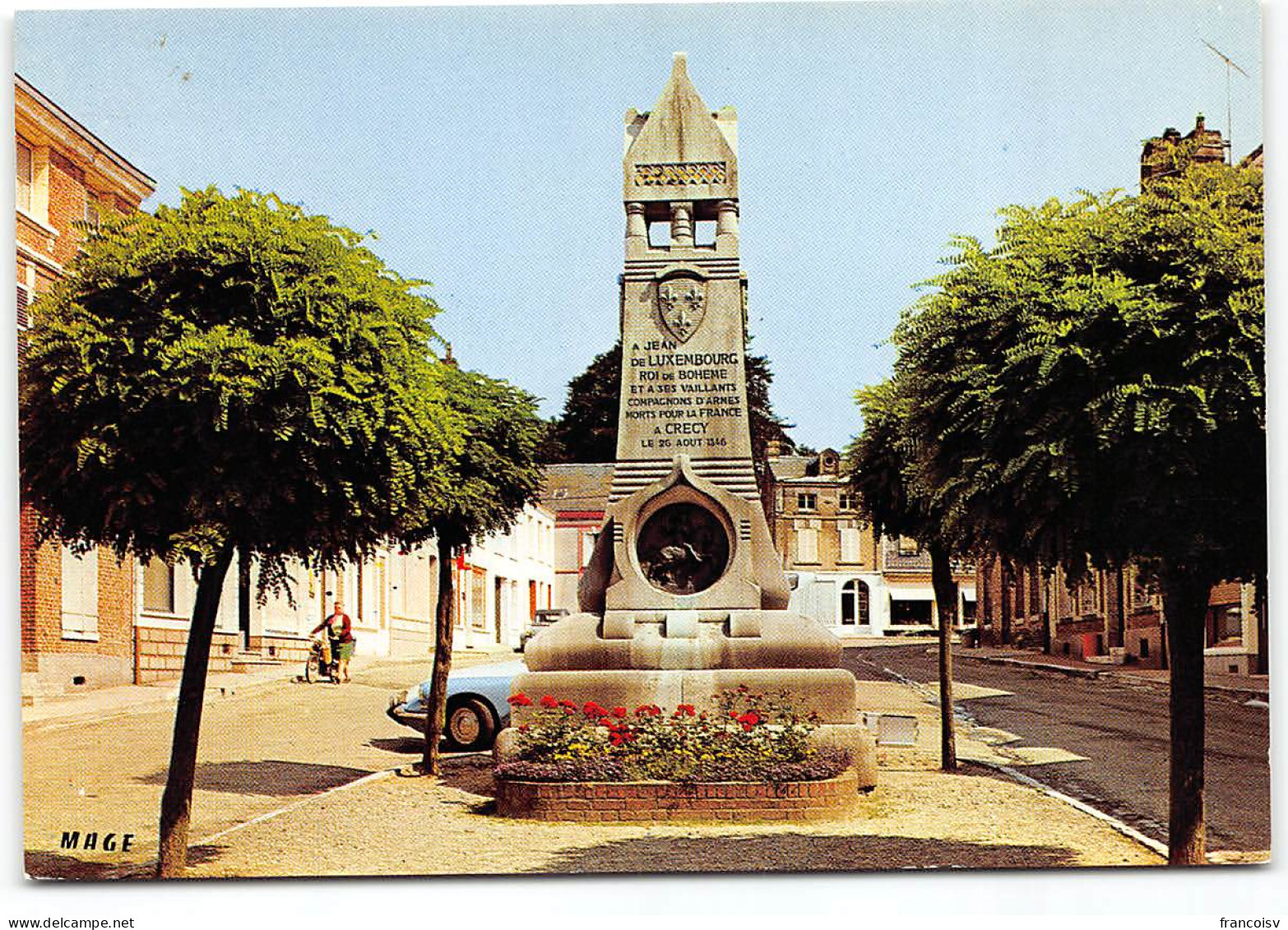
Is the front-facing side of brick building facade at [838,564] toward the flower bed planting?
yes

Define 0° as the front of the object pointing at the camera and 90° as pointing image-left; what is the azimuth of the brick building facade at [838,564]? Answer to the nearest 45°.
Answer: approximately 0°

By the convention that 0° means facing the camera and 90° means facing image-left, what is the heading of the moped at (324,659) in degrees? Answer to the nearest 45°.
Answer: approximately 45°

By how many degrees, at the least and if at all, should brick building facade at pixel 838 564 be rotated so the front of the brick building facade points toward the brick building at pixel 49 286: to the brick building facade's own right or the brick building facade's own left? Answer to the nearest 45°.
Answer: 0° — it already faces it

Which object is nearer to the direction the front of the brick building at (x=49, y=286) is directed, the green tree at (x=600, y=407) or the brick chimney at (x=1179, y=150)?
the brick chimney
